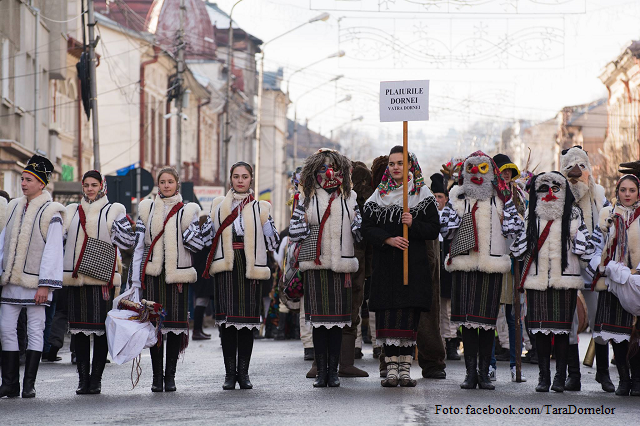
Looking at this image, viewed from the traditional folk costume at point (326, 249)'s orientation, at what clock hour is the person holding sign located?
The person holding sign is roughly at 9 o'clock from the traditional folk costume.

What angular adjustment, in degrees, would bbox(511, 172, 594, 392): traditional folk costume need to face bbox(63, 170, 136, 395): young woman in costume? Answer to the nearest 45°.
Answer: approximately 90° to its right

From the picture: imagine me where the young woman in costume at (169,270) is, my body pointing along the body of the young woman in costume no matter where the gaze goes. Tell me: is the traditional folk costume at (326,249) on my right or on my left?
on my left

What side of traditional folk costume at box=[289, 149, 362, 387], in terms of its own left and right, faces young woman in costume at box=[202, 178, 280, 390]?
right

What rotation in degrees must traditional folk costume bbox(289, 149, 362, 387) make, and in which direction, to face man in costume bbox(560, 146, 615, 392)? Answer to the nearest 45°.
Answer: approximately 90° to its left

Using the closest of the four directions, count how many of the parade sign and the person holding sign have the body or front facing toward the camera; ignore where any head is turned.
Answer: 2

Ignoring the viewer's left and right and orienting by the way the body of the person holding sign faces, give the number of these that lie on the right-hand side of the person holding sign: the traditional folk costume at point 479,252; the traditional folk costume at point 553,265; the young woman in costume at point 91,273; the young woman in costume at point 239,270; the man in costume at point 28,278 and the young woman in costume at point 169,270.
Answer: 4

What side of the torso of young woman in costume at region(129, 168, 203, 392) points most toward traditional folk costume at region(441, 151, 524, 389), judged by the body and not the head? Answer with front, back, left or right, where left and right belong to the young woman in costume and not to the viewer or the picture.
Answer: left
